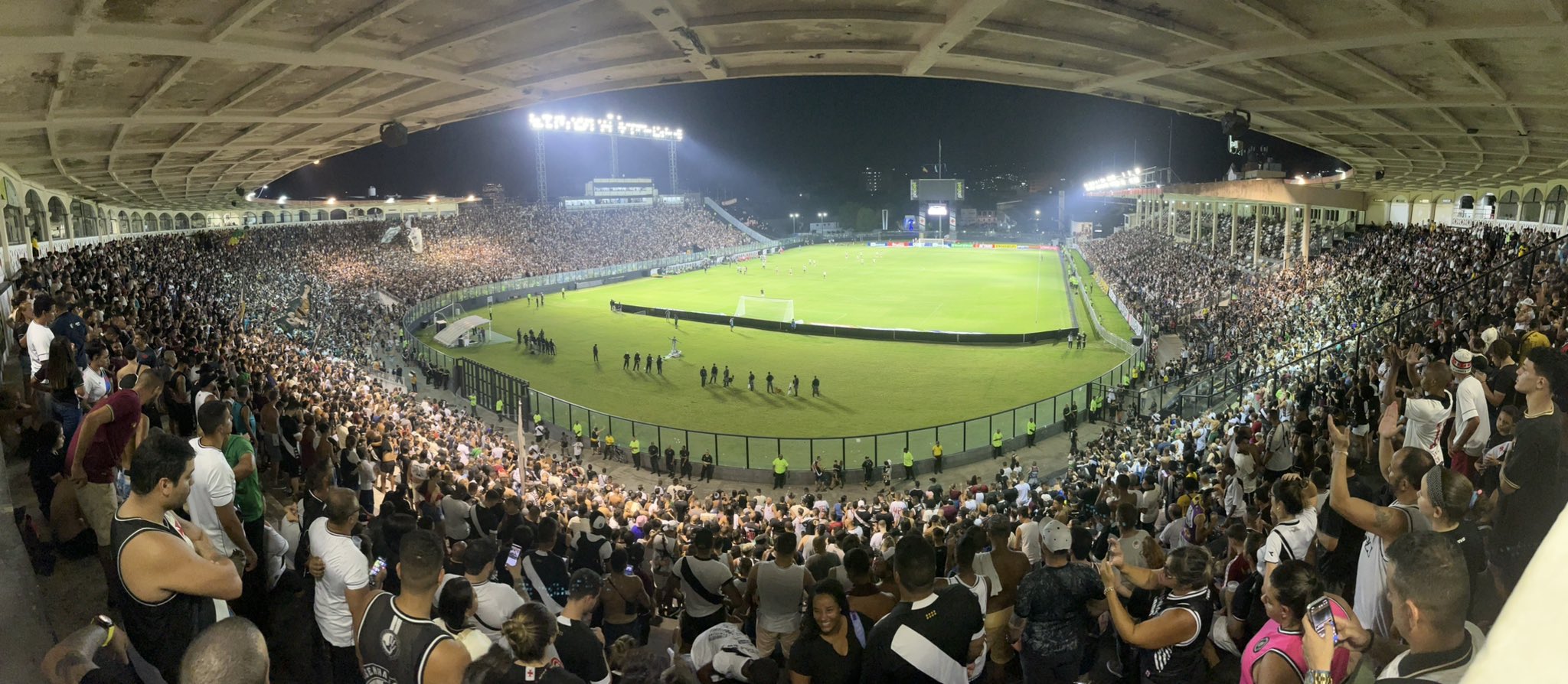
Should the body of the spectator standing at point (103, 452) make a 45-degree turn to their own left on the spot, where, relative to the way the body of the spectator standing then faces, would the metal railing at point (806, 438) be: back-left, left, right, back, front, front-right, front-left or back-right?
front

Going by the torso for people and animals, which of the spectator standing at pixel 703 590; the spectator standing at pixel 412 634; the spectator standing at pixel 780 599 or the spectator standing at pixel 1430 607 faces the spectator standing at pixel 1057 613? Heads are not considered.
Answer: the spectator standing at pixel 1430 607

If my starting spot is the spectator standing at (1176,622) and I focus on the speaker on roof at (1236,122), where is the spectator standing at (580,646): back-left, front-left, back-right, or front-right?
back-left

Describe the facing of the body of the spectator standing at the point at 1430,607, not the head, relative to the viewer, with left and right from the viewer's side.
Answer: facing away from the viewer and to the left of the viewer

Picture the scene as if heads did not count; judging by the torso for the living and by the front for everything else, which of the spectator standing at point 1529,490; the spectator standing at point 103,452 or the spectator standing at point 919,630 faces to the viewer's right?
the spectator standing at point 103,452

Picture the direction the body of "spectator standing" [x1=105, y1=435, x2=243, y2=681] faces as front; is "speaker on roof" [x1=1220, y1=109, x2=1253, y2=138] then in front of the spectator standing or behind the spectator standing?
in front

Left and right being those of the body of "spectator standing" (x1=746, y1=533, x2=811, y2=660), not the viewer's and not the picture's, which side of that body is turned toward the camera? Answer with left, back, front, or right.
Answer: back

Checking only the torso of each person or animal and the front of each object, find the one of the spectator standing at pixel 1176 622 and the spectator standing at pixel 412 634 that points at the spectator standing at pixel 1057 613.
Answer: the spectator standing at pixel 1176 622

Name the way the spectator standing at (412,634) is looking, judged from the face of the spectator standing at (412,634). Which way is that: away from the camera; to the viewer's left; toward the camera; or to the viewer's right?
away from the camera

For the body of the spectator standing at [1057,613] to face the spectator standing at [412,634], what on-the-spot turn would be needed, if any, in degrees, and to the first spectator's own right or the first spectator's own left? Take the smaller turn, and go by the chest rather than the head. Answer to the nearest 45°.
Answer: approximately 135° to the first spectator's own left

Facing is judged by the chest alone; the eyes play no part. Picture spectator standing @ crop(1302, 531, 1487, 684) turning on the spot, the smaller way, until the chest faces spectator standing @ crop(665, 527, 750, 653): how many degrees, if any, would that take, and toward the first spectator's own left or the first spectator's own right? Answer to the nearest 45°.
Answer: approximately 45° to the first spectator's own left

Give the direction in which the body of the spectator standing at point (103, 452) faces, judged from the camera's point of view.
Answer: to the viewer's right

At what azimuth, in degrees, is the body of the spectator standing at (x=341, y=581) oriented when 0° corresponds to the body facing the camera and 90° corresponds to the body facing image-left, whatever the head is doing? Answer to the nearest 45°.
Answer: approximately 225°

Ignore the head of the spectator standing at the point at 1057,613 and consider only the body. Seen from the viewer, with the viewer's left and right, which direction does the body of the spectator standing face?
facing away from the viewer

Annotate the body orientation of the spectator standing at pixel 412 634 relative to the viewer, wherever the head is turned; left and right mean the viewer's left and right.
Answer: facing away from the viewer

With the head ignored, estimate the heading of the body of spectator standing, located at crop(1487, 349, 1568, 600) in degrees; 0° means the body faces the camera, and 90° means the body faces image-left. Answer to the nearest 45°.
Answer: approximately 90°

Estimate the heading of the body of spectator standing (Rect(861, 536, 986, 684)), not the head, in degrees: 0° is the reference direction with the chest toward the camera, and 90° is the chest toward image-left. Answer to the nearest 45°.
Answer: approximately 180°
